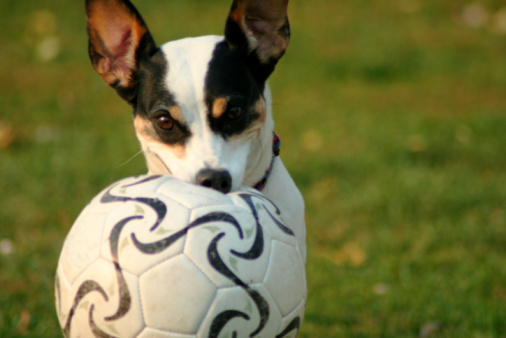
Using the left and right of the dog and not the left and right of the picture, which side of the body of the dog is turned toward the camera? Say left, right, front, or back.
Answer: front

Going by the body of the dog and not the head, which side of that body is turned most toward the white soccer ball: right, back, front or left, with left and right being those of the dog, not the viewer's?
front
